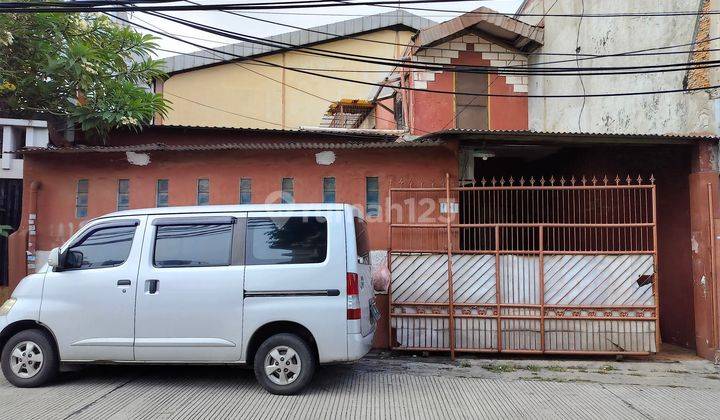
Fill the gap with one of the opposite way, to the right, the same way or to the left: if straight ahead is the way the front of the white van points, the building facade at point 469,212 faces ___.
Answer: to the left

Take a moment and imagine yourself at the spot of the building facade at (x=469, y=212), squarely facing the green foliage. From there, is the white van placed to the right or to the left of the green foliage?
left

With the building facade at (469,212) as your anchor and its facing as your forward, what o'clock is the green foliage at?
The green foliage is roughly at 3 o'clock from the building facade.

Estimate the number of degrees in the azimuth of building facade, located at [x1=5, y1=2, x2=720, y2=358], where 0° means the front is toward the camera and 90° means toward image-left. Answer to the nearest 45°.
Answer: approximately 0°

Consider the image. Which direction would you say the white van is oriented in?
to the viewer's left

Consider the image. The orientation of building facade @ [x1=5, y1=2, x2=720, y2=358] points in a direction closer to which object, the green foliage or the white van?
the white van

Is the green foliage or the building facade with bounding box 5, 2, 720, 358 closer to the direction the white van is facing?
the green foliage

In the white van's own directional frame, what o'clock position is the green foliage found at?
The green foliage is roughly at 2 o'clock from the white van.

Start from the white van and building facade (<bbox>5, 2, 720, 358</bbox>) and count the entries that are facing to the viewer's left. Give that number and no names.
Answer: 1

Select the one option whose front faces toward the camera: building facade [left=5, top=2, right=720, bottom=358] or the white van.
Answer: the building facade
